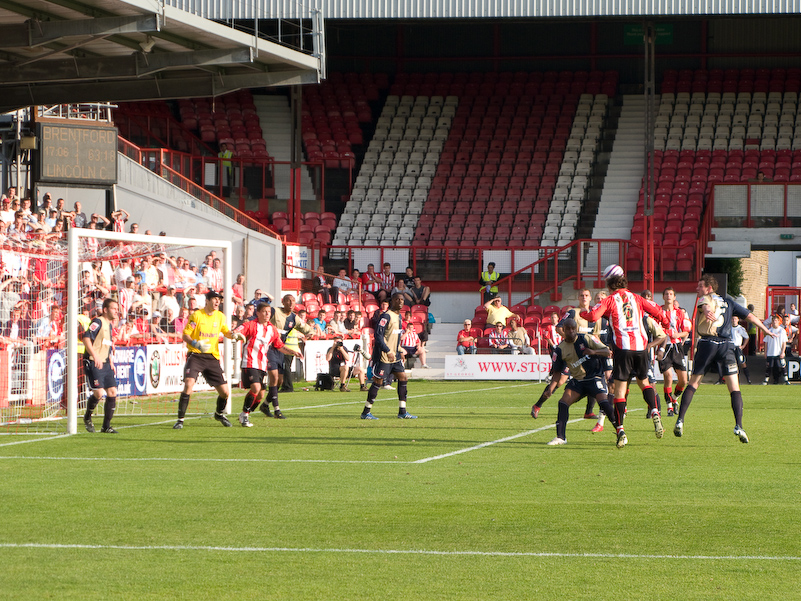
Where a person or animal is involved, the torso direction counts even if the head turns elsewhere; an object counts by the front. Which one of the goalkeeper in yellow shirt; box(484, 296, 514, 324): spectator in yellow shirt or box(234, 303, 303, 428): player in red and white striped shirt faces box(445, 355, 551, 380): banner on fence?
the spectator in yellow shirt

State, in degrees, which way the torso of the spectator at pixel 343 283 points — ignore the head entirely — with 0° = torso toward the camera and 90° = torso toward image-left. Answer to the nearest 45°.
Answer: approximately 0°

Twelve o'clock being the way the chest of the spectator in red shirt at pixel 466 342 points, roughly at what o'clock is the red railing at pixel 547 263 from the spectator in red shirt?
The red railing is roughly at 7 o'clock from the spectator in red shirt.

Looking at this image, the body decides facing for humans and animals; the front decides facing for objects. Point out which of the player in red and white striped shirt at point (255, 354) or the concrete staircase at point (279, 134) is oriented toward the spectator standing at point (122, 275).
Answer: the concrete staircase

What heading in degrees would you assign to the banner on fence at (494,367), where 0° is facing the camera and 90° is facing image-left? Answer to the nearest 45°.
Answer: approximately 0°

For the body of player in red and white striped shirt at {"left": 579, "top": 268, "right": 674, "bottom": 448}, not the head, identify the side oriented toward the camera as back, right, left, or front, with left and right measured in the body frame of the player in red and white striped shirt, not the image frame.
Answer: back

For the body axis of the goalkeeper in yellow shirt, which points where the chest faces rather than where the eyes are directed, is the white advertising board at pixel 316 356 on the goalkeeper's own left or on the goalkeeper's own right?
on the goalkeeper's own left

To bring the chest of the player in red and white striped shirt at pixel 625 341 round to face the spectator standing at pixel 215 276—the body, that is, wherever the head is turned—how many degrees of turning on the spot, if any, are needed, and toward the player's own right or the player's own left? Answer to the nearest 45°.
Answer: approximately 45° to the player's own left
